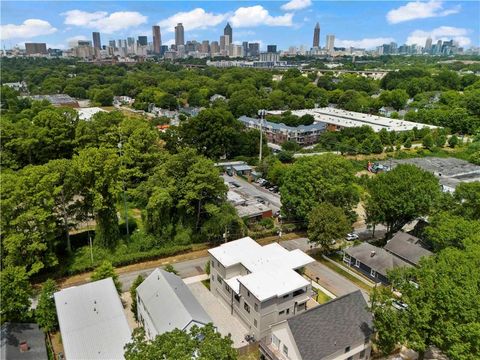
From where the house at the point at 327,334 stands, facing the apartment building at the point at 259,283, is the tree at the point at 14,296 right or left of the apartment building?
left

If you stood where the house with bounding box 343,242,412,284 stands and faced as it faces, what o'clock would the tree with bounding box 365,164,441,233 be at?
The tree is roughly at 5 o'clock from the house.

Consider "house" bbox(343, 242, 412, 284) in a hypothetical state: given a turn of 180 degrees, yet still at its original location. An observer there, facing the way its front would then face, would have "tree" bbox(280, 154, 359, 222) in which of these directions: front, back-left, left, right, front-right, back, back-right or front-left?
left

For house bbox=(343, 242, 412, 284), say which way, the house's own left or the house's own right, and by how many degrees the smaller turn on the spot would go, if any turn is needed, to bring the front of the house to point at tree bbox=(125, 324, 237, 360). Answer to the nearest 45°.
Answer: approximately 45° to the house's own left

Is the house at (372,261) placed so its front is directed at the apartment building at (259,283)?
yes

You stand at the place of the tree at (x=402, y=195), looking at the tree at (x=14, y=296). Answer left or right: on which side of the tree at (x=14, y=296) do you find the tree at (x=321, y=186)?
right

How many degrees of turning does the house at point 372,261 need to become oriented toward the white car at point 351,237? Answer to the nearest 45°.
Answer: approximately 135° to its right

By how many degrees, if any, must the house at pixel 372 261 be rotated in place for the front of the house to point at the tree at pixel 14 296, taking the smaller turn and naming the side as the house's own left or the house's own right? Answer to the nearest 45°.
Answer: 0° — it already faces it

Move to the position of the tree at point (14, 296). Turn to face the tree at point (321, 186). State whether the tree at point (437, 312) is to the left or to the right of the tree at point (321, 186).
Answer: right

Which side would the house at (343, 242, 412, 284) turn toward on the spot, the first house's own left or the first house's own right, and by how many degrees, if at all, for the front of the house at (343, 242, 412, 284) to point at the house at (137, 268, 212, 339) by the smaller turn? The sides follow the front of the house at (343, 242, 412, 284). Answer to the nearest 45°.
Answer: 0° — it already faces it

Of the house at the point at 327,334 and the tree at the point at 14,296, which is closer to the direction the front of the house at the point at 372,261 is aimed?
the tree

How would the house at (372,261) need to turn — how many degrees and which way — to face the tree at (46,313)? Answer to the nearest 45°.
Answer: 0° — it already faces it

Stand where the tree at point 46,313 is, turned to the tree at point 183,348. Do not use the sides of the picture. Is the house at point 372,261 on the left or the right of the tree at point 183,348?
left

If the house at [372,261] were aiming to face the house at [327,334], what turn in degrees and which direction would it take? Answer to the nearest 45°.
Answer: approximately 45° to its left

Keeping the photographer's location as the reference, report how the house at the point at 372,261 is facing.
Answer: facing the viewer and to the left of the viewer
